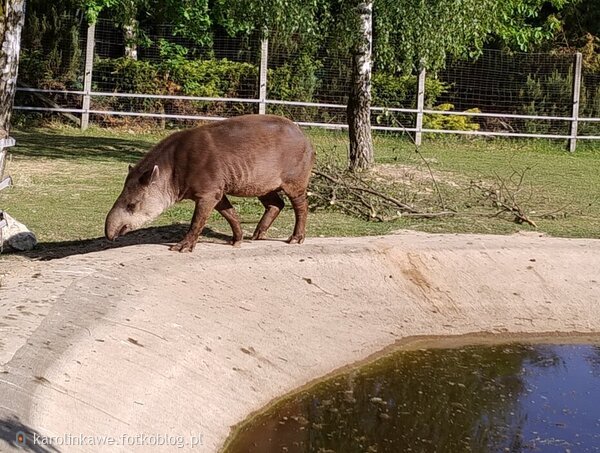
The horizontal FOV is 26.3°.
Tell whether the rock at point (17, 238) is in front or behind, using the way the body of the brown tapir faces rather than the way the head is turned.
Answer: in front

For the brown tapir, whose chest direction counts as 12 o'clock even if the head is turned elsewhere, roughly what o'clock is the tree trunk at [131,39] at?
The tree trunk is roughly at 3 o'clock from the brown tapir.

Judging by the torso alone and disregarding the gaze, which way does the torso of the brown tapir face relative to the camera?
to the viewer's left

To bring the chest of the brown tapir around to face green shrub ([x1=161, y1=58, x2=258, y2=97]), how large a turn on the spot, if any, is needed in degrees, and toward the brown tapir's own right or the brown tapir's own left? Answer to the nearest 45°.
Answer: approximately 90° to the brown tapir's own right

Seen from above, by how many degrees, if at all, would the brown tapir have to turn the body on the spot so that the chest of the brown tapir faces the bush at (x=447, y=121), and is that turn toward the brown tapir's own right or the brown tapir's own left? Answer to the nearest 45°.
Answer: approximately 90° to the brown tapir's own right

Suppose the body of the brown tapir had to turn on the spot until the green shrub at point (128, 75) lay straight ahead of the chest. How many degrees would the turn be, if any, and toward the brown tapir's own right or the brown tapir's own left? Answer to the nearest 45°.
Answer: approximately 90° to the brown tapir's own right

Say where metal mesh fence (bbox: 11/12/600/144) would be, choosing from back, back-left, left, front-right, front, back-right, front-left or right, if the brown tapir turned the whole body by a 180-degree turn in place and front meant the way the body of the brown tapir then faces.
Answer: left
